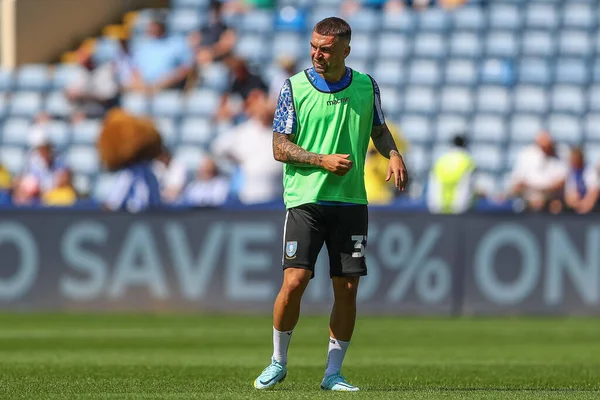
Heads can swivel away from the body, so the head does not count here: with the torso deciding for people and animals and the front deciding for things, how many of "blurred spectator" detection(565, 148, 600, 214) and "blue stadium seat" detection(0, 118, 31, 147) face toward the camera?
2

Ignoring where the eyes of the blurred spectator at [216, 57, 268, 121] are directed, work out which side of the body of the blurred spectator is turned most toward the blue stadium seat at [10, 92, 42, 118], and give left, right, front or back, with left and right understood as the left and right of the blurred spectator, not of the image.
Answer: right

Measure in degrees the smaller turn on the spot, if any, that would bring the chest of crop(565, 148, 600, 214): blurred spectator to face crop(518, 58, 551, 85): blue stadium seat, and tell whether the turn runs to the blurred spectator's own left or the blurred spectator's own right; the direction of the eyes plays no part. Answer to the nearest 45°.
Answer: approximately 180°

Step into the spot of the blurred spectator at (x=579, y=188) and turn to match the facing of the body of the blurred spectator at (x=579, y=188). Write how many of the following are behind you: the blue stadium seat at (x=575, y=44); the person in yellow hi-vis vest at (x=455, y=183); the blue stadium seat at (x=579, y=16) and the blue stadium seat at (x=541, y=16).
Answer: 3

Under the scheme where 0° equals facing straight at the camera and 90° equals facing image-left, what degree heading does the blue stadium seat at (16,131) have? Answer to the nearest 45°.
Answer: approximately 0°

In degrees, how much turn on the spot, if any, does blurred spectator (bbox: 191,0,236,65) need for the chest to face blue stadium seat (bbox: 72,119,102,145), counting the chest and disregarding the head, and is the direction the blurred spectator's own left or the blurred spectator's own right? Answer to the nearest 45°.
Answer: approximately 90° to the blurred spectator's own right

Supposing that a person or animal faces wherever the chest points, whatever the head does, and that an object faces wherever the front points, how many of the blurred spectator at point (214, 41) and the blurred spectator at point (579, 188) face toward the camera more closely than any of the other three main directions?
2

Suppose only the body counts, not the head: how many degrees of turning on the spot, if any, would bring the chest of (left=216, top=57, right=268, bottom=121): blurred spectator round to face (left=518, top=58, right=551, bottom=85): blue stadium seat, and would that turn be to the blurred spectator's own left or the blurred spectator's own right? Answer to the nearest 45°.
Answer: approximately 135° to the blurred spectator's own left

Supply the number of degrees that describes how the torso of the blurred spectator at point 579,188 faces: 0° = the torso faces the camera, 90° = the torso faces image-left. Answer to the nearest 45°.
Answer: approximately 0°

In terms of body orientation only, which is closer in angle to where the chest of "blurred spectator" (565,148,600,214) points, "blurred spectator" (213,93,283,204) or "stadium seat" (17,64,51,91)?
the blurred spectator

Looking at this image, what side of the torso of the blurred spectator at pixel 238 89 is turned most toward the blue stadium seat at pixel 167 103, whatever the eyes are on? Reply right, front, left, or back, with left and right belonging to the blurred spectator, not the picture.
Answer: right
